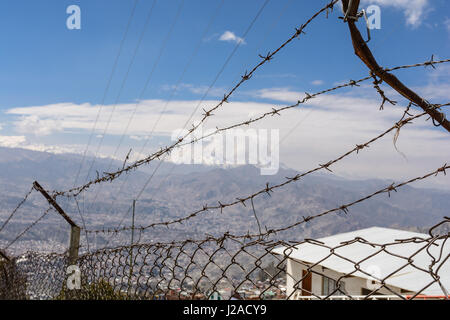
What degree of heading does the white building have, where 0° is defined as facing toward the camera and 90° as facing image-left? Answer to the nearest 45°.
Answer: approximately 45°
